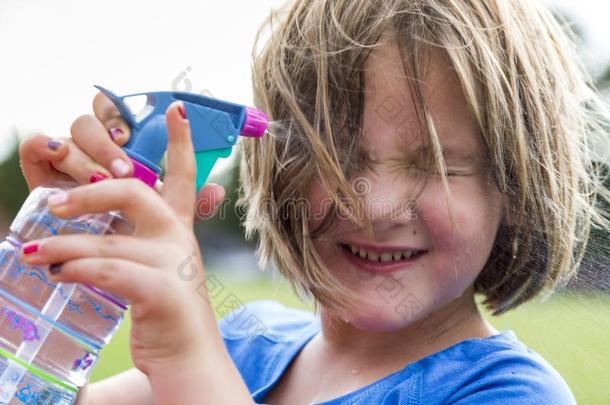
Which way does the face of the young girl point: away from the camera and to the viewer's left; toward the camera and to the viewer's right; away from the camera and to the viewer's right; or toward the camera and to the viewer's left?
toward the camera and to the viewer's left

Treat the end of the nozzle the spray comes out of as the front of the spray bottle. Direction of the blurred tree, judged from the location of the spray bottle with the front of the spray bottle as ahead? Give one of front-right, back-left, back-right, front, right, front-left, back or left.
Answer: left

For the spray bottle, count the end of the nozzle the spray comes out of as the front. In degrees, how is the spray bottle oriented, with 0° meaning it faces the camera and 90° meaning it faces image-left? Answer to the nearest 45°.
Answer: approximately 270°
